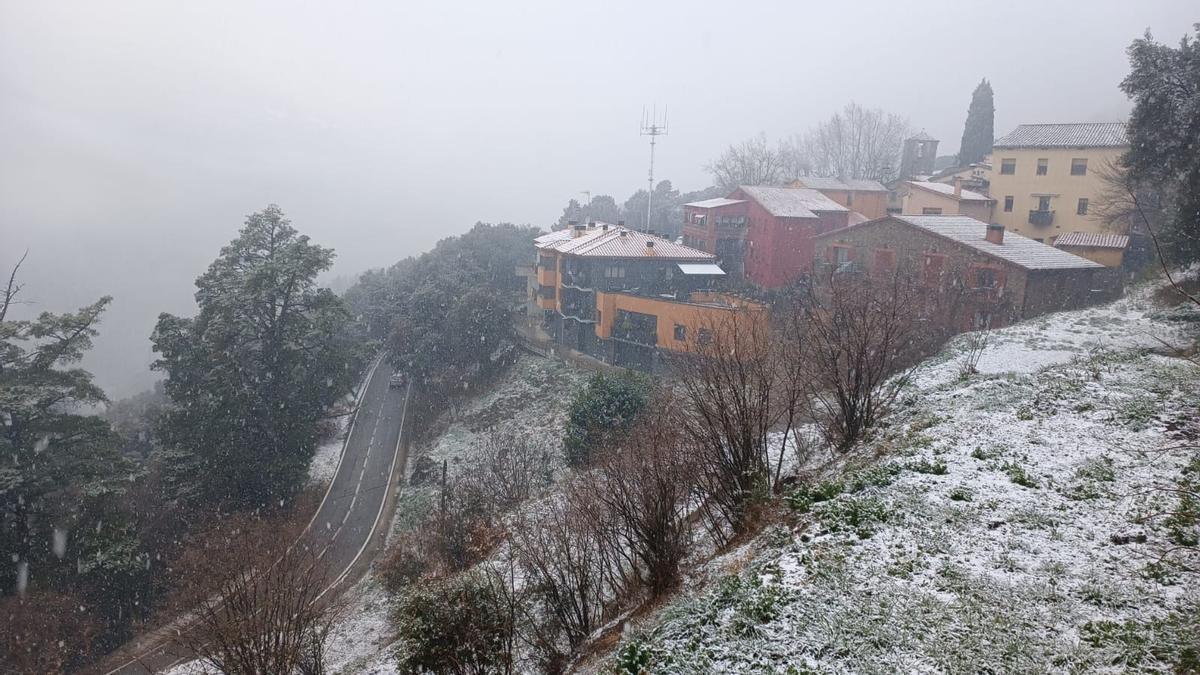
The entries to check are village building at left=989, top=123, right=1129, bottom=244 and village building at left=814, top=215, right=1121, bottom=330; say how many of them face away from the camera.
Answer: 0

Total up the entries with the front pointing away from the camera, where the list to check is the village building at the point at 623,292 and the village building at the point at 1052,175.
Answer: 0

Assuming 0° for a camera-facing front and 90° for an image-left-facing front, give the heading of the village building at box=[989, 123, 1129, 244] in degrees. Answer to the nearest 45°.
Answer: approximately 0°

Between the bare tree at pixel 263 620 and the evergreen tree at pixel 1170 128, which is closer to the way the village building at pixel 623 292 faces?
the bare tree

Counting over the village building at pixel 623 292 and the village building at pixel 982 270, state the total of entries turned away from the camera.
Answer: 0

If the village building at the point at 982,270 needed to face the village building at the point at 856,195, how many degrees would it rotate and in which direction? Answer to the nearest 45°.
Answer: approximately 135° to its right
